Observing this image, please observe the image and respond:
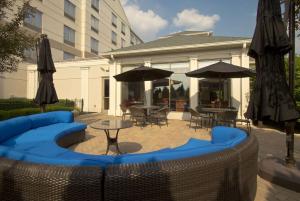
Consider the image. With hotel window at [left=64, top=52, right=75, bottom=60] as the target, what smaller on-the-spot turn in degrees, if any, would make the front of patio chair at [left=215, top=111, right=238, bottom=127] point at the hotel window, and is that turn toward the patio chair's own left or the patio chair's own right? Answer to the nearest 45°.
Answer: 0° — it already faces it

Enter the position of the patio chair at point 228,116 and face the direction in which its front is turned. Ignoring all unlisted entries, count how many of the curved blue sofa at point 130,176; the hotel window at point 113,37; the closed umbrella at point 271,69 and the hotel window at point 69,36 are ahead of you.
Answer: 2

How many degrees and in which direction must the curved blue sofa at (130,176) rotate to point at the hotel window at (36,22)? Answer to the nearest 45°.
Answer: approximately 45° to its left

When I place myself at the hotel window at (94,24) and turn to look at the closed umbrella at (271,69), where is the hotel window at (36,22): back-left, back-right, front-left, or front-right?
front-right

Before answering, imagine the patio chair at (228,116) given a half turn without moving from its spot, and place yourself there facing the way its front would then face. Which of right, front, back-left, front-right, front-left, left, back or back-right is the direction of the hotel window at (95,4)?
back

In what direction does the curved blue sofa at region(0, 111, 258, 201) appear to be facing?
away from the camera

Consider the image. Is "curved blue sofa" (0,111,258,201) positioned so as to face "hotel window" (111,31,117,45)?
yes

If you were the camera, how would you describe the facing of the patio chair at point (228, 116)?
facing away from the viewer and to the left of the viewer

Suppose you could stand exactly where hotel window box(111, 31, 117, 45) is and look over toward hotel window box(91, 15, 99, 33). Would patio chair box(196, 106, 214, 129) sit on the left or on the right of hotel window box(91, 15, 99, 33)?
left

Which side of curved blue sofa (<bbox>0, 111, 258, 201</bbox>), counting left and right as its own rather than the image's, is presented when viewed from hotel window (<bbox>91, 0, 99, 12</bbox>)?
front

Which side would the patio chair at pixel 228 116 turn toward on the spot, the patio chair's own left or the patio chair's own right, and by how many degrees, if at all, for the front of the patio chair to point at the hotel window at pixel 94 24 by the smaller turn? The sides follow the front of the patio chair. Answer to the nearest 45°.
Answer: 0° — it already faces it

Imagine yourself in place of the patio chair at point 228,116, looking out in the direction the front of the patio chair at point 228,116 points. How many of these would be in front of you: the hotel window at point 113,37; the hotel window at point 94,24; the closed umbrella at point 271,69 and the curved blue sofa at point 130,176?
2

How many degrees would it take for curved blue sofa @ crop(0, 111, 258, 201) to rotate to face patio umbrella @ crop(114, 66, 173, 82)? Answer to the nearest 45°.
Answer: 0° — it already faces it
